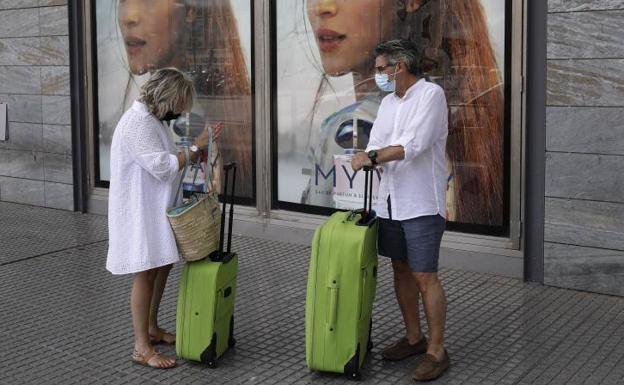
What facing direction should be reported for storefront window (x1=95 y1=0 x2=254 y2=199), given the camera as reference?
facing the viewer and to the left of the viewer

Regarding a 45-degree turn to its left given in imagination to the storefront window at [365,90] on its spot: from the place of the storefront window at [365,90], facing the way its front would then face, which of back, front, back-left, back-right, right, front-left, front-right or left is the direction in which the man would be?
front-right

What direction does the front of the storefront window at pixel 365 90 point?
toward the camera

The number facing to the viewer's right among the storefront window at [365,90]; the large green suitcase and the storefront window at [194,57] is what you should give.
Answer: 0

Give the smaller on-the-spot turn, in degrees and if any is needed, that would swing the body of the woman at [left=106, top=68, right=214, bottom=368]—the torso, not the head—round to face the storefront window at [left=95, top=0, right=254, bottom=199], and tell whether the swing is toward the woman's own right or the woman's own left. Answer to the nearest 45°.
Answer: approximately 90° to the woman's own left

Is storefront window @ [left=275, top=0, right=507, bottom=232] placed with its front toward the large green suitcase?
yes

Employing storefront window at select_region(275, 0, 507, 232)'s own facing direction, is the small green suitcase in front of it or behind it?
in front

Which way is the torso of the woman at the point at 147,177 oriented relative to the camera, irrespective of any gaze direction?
to the viewer's right

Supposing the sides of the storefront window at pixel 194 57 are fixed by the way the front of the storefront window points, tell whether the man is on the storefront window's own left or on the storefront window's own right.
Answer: on the storefront window's own left

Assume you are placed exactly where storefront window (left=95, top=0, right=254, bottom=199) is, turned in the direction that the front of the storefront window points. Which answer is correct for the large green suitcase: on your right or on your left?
on your left

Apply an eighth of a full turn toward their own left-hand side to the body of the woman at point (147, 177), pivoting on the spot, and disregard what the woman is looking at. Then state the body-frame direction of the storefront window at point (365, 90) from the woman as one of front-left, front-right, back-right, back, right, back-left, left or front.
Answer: front

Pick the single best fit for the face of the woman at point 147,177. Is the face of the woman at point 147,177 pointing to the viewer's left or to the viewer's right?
to the viewer's right
